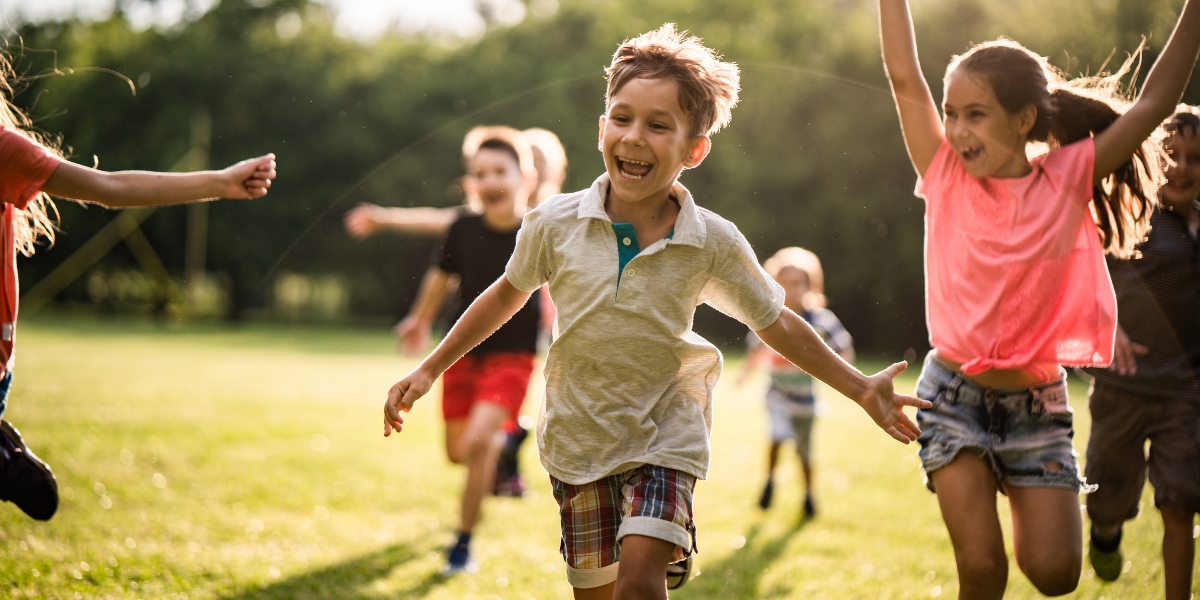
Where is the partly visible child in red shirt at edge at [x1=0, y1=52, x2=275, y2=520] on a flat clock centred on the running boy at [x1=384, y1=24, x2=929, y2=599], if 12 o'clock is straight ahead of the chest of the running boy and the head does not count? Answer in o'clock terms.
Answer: The partly visible child in red shirt at edge is roughly at 3 o'clock from the running boy.

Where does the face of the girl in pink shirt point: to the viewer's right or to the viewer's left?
to the viewer's left

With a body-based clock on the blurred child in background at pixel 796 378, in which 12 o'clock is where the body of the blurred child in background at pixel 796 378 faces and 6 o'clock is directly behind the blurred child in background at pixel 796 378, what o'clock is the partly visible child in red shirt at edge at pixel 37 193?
the partly visible child in red shirt at edge at pixel 37 193 is roughly at 1 o'clock from the blurred child in background at pixel 796 378.

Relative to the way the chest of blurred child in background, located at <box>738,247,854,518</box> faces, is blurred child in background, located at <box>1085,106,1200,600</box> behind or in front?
in front

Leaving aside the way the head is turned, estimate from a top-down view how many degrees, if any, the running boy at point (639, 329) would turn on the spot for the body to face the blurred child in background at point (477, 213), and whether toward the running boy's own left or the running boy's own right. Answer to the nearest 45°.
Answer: approximately 180°

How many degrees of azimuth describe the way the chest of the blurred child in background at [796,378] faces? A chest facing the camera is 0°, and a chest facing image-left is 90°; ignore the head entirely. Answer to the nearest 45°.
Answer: approximately 0°
